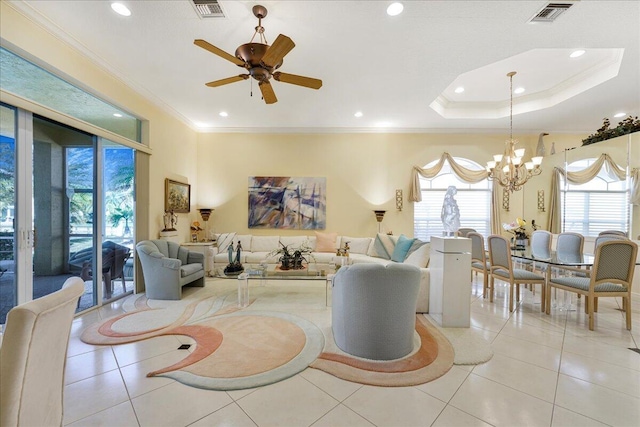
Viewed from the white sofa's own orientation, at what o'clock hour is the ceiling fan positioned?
The ceiling fan is roughly at 12 o'clock from the white sofa.

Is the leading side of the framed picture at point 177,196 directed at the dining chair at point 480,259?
yes

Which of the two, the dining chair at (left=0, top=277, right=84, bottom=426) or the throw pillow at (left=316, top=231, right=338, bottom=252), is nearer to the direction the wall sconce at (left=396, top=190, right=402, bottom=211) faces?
the dining chair

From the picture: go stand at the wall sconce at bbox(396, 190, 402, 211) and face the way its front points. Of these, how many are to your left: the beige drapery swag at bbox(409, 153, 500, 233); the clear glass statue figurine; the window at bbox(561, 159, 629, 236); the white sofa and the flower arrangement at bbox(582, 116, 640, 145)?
4

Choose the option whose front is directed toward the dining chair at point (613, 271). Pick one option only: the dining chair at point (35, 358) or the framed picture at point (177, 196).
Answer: the framed picture

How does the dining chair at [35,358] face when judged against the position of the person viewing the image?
facing away from the viewer and to the left of the viewer

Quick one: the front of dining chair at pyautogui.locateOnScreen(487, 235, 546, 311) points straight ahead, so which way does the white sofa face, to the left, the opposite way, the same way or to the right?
to the right

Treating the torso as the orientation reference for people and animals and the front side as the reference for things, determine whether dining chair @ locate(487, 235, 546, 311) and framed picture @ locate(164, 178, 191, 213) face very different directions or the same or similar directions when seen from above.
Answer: same or similar directions

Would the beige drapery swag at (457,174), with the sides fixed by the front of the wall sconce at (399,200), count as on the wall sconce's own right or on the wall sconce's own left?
on the wall sconce's own left

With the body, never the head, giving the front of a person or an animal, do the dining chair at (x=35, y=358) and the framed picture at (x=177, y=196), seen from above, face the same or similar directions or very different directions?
very different directions

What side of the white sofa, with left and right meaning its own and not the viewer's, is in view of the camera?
front

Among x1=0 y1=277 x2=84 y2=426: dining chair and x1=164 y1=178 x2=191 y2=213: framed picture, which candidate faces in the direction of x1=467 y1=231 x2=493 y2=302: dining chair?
the framed picture

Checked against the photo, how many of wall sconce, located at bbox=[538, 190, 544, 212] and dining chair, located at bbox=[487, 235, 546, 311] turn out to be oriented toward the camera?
1

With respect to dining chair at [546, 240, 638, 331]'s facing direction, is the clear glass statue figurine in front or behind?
in front

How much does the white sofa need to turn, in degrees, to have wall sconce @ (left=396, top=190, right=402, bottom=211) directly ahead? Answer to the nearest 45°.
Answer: approximately 90° to its left

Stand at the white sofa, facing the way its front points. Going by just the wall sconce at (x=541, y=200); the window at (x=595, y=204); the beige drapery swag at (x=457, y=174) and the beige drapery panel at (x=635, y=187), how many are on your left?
4

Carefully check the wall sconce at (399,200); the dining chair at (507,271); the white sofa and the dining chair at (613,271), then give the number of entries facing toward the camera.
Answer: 2

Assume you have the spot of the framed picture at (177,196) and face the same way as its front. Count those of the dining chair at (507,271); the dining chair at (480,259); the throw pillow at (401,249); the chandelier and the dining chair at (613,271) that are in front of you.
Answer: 5
